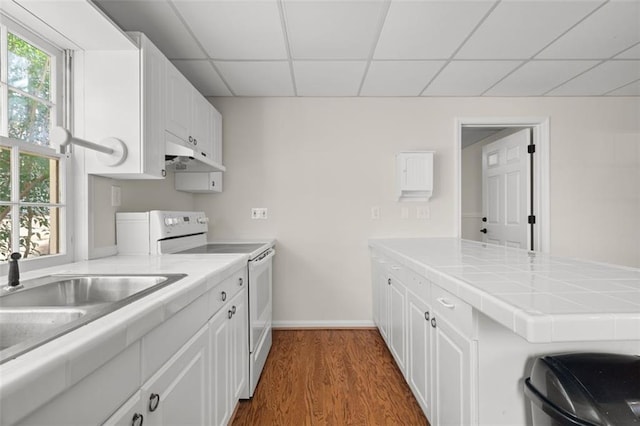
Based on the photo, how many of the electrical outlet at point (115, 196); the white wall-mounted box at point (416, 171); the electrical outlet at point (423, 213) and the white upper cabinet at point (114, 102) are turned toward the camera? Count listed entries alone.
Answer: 2

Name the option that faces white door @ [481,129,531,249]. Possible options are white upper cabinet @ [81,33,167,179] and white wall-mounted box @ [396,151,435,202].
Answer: the white upper cabinet

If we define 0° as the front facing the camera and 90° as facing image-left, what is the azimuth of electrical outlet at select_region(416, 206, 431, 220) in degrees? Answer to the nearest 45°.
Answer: approximately 0°

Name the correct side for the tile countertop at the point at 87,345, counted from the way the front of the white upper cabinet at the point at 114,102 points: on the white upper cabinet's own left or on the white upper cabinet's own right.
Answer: on the white upper cabinet's own right

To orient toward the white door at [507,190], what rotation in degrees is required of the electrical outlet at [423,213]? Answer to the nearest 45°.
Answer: approximately 135° to its left

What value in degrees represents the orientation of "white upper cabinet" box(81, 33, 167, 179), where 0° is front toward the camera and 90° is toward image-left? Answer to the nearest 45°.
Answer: approximately 270°

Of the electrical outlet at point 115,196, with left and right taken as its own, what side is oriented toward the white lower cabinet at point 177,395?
right

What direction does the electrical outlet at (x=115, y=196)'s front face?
to the viewer's right

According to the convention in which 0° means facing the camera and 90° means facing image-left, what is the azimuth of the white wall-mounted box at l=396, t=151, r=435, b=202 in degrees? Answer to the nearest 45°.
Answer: approximately 0°
